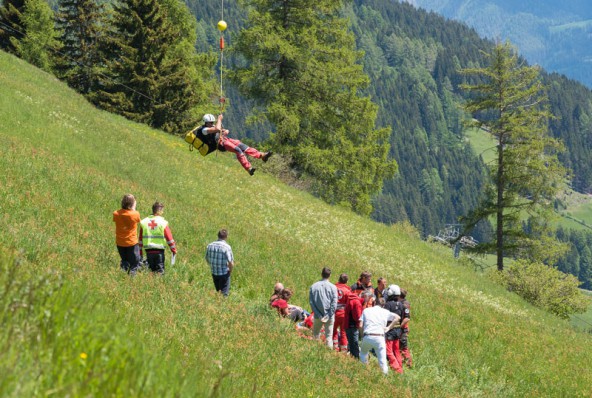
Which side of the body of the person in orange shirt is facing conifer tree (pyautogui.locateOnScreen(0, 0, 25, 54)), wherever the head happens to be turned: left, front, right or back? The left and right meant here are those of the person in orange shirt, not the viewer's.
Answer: front

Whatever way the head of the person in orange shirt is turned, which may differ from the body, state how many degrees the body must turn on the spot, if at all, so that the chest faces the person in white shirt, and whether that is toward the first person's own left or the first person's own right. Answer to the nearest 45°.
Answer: approximately 90° to the first person's own right

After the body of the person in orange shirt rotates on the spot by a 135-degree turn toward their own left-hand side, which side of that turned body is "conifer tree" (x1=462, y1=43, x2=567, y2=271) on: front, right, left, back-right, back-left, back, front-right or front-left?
back

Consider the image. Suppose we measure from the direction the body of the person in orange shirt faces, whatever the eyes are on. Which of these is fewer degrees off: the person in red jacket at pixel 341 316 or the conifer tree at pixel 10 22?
the conifer tree

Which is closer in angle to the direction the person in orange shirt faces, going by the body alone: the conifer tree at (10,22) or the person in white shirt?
the conifer tree

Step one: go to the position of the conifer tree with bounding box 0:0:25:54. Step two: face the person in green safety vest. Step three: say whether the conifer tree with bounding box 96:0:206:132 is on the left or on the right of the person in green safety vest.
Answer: left

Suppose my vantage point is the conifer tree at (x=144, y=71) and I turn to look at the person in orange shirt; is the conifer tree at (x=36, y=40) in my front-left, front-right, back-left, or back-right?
back-right

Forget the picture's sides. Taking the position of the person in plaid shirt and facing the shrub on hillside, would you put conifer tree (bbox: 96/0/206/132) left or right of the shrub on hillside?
left

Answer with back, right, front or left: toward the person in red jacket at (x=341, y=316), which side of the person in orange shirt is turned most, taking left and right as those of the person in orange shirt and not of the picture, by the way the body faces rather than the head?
right

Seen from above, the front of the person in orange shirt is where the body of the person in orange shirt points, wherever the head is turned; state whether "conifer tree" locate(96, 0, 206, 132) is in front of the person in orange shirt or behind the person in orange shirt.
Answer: in front

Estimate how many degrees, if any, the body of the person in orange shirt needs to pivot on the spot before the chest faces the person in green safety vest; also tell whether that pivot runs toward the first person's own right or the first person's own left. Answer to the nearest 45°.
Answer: approximately 45° to the first person's own right

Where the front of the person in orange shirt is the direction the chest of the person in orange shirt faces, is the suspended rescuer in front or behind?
in front

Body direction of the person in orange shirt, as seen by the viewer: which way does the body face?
away from the camera
